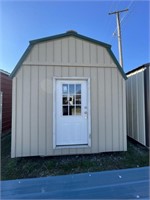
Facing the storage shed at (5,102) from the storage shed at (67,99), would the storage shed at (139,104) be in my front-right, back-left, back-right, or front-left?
back-right

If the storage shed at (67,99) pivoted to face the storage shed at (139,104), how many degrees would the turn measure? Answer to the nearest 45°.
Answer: approximately 90° to its left

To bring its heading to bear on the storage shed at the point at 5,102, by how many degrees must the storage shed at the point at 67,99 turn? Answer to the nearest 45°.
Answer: approximately 135° to its right

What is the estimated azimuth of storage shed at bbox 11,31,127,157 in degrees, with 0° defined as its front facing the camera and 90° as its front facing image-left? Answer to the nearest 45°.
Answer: approximately 0°
